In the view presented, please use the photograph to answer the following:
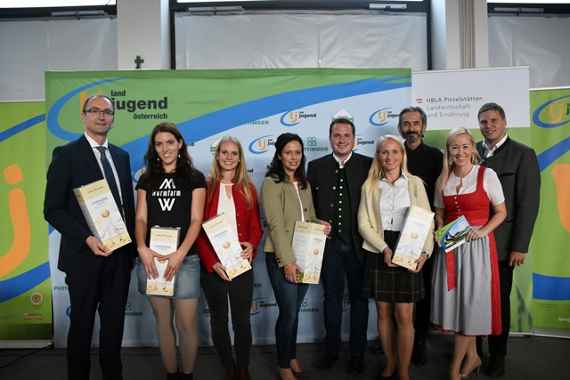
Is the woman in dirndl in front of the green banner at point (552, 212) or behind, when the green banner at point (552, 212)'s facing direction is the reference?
in front

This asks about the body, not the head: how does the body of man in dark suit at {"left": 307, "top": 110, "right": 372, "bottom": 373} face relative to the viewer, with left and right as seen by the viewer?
facing the viewer

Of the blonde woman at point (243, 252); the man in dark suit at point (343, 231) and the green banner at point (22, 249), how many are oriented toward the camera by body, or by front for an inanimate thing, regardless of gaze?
3

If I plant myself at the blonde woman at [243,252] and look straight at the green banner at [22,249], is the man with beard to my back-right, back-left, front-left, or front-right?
back-right

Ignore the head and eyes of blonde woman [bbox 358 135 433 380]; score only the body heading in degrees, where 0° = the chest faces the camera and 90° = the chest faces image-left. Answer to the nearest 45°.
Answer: approximately 0°

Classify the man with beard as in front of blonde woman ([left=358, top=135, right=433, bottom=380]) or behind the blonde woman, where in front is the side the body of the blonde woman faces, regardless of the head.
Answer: behind
